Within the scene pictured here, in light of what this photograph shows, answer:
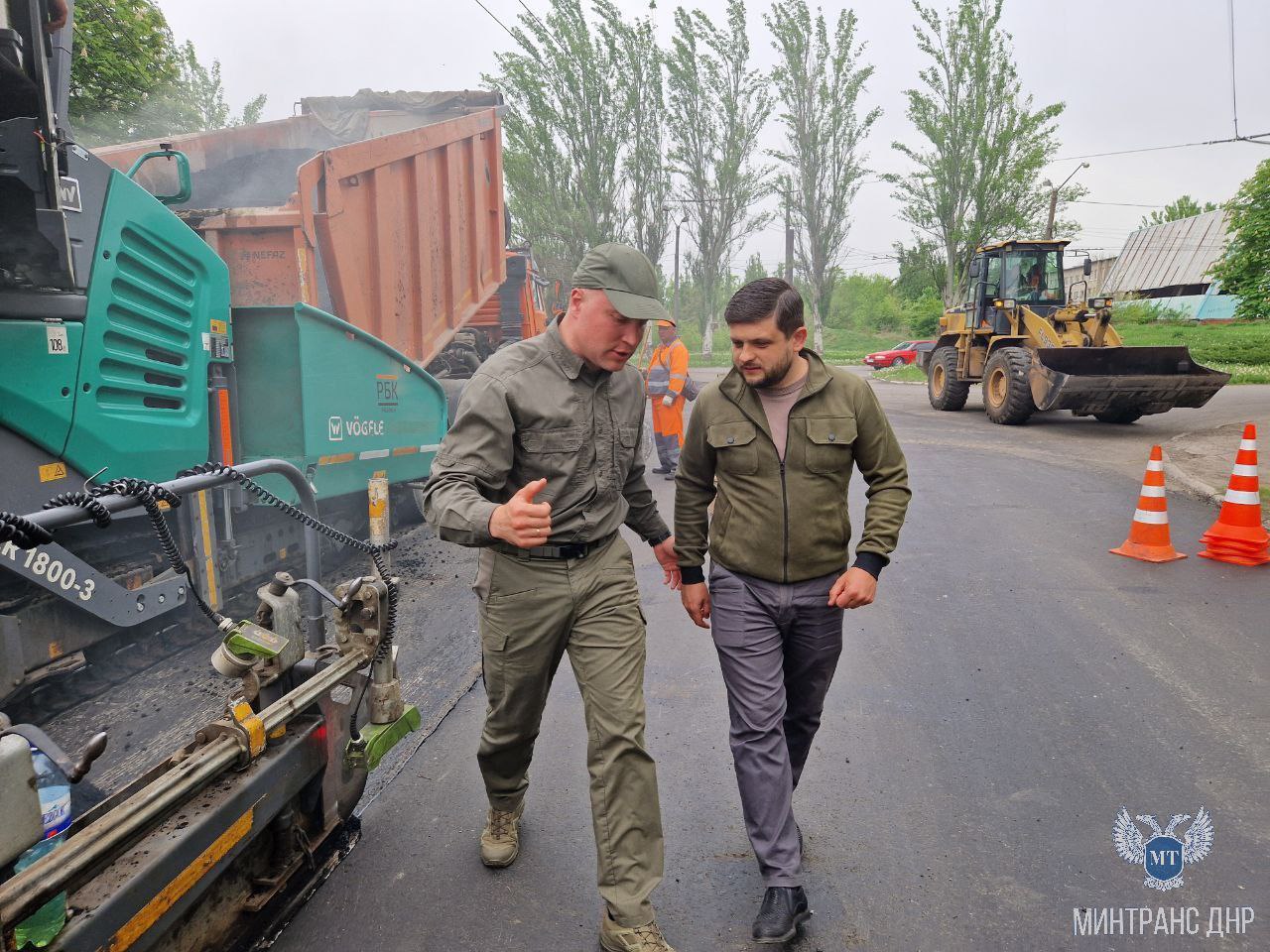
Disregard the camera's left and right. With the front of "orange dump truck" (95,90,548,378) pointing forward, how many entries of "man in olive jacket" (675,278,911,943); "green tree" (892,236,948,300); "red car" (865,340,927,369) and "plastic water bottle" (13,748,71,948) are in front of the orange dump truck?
2

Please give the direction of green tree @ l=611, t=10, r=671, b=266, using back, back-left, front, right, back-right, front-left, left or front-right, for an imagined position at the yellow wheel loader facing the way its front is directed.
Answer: back

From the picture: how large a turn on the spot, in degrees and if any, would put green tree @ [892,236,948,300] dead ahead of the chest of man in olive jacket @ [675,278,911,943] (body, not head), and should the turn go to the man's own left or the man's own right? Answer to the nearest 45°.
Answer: approximately 180°

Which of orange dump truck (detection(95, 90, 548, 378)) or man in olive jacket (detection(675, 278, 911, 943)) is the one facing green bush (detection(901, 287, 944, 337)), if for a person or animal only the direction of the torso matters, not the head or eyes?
the orange dump truck

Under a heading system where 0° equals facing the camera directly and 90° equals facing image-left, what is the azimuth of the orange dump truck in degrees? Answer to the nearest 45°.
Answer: approximately 225°

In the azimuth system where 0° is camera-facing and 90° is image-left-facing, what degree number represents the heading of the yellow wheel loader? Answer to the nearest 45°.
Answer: approximately 315°

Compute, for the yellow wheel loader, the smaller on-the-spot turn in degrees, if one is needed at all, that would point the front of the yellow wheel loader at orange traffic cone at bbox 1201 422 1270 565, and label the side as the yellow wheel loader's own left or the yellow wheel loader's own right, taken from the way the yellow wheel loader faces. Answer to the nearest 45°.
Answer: approximately 45° to the yellow wheel loader's own right

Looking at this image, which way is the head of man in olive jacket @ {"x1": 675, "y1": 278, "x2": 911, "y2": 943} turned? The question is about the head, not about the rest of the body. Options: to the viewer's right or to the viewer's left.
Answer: to the viewer's left

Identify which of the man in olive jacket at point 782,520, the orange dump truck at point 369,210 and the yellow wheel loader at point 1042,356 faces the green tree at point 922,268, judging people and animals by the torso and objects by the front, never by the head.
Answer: the orange dump truck

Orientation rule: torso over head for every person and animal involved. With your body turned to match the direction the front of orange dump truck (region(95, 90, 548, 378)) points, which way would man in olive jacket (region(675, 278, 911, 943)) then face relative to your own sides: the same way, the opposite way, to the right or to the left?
the opposite way

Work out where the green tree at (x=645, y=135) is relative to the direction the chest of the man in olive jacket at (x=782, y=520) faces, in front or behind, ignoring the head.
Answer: behind

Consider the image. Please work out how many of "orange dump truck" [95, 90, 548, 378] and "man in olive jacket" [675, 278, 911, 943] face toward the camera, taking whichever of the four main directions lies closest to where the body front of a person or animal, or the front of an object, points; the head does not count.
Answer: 1

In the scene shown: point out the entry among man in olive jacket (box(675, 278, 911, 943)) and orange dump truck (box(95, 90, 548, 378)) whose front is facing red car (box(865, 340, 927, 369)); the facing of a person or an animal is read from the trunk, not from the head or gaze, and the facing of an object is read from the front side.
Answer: the orange dump truck

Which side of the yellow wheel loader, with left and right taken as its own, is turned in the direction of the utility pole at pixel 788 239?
back

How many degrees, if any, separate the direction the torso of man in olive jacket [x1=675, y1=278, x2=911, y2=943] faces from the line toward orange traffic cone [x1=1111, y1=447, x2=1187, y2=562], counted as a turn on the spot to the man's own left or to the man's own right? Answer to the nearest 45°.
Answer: approximately 135° to the man's own left
